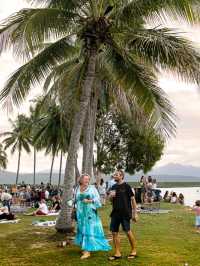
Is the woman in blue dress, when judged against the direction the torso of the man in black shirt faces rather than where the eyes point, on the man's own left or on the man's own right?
on the man's own right

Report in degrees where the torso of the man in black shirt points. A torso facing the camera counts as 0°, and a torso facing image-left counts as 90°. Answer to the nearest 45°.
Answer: approximately 45°
